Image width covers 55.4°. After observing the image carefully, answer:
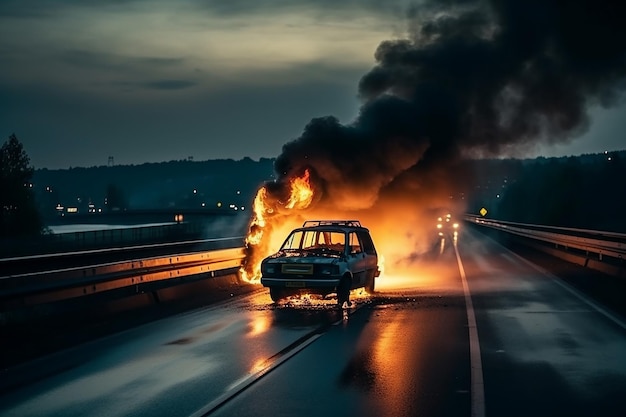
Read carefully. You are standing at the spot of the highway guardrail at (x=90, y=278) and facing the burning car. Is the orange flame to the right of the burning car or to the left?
left

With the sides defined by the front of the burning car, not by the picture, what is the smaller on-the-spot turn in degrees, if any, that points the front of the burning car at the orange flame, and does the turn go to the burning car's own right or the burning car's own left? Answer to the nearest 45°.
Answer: approximately 135° to the burning car's own right

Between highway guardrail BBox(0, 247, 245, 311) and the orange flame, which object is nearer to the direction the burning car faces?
the highway guardrail

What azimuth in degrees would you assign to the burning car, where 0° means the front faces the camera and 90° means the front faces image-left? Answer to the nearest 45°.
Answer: approximately 45°
